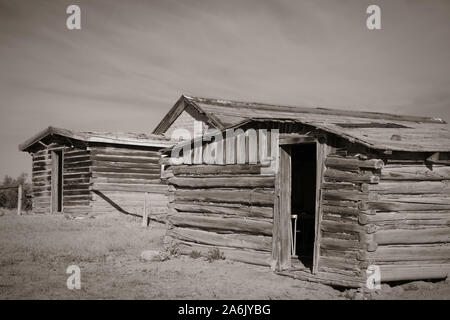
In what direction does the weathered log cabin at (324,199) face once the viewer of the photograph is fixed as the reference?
facing the viewer and to the left of the viewer

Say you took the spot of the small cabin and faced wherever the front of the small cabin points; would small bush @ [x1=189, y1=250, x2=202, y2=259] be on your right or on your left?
on your left

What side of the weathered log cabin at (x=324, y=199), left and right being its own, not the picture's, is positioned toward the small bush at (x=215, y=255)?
right

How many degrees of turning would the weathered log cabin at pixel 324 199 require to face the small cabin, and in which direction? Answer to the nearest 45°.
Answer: approximately 90° to its right

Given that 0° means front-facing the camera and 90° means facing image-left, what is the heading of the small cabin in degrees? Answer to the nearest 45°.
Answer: approximately 45°

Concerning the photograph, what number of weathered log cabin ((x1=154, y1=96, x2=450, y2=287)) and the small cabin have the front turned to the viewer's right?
0

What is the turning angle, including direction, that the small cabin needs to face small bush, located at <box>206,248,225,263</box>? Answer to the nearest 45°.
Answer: approximately 45° to its left

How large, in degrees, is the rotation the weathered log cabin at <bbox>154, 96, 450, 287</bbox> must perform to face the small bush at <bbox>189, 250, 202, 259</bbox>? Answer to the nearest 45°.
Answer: approximately 90° to its right

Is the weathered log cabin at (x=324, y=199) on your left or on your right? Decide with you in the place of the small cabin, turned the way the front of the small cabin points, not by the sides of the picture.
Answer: on your left

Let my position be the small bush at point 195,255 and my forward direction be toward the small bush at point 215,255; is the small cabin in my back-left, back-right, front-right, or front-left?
back-left
